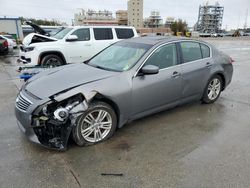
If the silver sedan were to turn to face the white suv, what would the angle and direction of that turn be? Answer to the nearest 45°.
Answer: approximately 135° to its right

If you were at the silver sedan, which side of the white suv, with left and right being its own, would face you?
left

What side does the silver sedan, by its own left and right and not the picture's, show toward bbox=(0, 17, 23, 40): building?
right

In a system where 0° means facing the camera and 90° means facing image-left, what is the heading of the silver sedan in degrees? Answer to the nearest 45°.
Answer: approximately 45°

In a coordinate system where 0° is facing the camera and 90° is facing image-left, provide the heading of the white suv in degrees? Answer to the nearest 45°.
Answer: approximately 90°

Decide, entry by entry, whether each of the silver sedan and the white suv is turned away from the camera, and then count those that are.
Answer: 0
